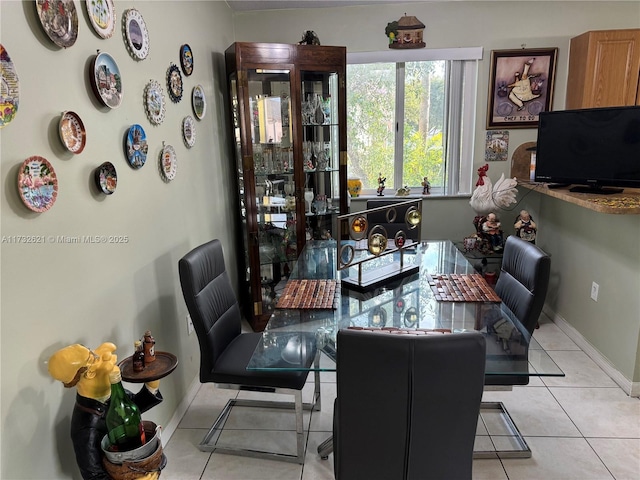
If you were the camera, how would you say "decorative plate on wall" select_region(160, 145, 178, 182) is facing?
facing the viewer and to the right of the viewer

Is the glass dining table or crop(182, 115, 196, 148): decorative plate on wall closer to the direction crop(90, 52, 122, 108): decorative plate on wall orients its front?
the glass dining table

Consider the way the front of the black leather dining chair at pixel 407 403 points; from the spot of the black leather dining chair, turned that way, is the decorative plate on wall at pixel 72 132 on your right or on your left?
on your left

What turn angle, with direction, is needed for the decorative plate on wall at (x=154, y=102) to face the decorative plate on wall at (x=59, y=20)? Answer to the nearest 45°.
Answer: approximately 90° to its right

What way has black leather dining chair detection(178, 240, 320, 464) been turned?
to the viewer's right

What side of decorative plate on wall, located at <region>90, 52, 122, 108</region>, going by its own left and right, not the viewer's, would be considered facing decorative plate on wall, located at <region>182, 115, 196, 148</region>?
left

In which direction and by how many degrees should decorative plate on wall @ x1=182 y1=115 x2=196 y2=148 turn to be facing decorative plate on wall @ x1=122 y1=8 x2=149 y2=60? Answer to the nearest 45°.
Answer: approximately 45° to its right

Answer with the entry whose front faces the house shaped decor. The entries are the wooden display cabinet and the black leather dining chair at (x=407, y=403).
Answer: the black leather dining chair

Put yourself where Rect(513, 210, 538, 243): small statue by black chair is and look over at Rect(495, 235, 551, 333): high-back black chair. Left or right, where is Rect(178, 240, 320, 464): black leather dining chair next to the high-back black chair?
right

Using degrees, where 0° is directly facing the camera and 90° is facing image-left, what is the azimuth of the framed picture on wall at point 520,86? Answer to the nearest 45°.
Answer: approximately 0°

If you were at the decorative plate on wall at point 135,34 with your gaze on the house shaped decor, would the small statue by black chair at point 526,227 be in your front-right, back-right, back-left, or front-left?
front-right

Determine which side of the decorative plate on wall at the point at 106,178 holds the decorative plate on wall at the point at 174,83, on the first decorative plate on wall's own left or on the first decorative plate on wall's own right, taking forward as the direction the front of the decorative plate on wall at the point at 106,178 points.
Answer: on the first decorative plate on wall's own left

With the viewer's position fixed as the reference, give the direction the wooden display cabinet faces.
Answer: facing the viewer

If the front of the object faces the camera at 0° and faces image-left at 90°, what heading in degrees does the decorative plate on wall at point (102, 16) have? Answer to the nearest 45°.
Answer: approximately 315°
